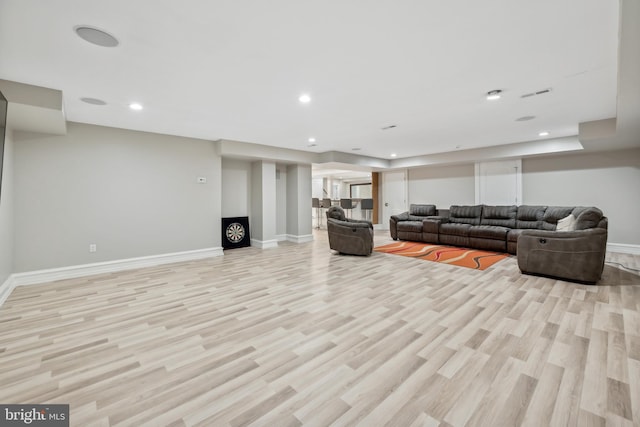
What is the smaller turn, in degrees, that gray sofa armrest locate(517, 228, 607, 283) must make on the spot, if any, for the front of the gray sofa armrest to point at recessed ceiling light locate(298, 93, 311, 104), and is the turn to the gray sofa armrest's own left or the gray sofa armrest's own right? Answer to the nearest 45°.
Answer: approximately 45° to the gray sofa armrest's own left

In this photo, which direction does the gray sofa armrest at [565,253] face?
to the viewer's left

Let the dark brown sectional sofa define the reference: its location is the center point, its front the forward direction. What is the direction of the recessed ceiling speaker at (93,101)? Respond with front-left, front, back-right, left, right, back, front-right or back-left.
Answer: front

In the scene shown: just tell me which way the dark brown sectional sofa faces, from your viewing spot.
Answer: facing the viewer and to the left of the viewer

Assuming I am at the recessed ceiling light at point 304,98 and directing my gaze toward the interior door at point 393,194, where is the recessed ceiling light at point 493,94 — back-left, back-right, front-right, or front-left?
front-right

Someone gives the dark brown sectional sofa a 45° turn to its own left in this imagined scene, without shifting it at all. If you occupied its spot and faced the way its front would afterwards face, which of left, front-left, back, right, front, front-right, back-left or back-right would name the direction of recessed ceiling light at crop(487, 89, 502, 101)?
front
